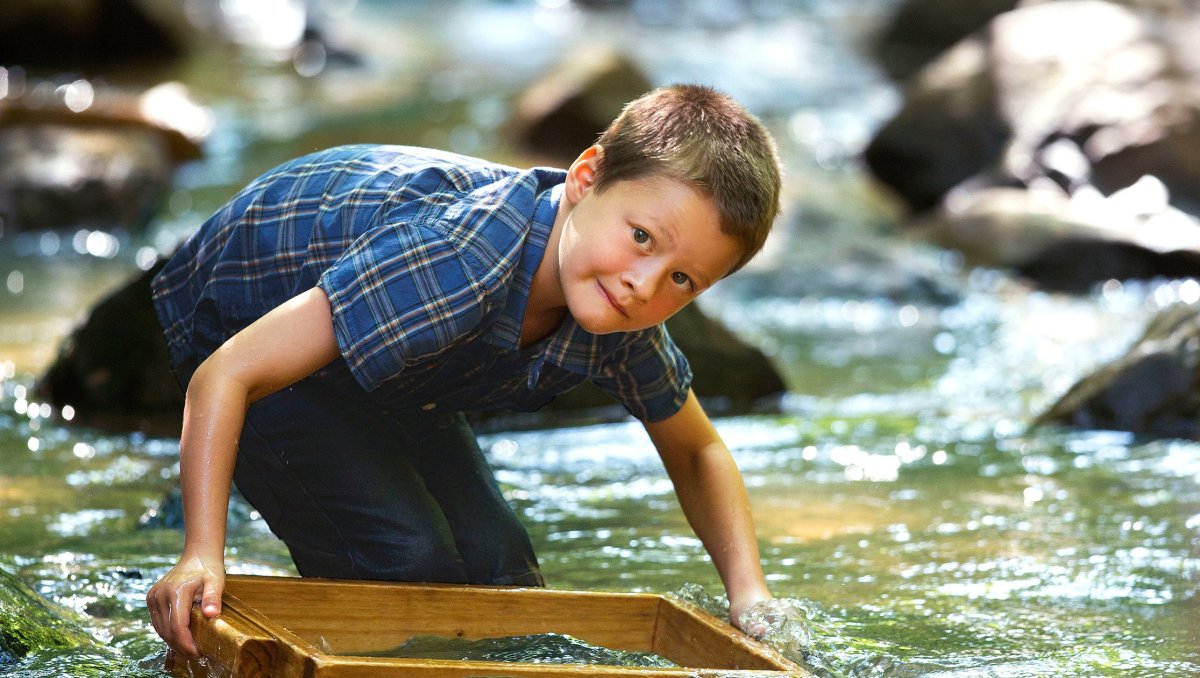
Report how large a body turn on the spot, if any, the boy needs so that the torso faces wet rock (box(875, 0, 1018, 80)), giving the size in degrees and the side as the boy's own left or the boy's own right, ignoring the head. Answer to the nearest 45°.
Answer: approximately 90° to the boy's own left

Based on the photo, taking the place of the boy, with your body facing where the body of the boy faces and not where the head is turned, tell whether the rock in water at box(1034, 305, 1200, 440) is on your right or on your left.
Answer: on your left

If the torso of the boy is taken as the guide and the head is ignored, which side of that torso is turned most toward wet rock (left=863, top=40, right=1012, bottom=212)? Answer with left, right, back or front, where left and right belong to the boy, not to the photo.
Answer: left

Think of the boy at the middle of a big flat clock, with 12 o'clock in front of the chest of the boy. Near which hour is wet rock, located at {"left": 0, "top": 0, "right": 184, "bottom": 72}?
The wet rock is roughly at 7 o'clock from the boy.

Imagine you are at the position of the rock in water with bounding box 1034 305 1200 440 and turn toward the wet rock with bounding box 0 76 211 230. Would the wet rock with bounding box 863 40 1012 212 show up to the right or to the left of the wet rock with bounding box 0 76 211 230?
right

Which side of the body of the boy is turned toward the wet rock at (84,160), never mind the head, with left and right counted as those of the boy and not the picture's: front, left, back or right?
back

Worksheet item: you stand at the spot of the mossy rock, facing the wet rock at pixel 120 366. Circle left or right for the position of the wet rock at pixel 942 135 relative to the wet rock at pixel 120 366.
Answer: right

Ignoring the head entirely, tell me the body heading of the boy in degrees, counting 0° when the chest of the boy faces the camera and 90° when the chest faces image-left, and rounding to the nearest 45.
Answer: approximately 315°

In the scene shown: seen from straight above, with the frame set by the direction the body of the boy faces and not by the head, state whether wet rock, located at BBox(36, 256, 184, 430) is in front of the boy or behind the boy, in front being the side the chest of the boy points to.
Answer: behind
